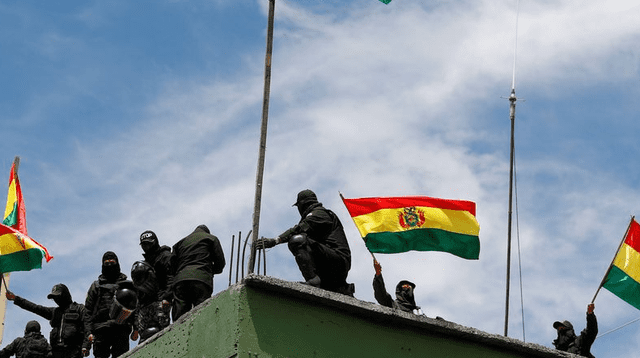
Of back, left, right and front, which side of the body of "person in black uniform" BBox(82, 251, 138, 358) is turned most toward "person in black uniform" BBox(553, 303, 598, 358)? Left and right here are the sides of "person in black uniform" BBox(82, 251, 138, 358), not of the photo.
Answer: left

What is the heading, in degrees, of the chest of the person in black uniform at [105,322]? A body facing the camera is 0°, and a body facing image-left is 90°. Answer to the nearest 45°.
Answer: approximately 0°

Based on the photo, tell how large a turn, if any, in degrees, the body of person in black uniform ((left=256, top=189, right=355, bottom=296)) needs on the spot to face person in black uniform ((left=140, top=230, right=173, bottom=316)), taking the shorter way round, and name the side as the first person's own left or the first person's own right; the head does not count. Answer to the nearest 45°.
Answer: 0° — they already face them

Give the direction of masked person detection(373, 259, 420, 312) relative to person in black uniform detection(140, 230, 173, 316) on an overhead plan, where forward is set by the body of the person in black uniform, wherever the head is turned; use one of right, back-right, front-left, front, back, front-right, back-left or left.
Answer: back-left

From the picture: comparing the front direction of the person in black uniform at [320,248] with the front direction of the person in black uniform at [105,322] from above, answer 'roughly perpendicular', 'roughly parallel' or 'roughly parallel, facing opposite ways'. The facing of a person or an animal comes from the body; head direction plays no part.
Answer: roughly perpendicular

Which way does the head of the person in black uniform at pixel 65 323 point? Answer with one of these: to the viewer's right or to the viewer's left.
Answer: to the viewer's left

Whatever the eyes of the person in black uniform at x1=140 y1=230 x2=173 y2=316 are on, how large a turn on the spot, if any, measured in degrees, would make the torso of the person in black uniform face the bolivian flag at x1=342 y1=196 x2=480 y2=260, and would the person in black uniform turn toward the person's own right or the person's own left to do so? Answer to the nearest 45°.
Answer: approximately 135° to the person's own left

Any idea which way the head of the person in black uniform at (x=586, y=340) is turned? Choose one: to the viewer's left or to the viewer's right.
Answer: to the viewer's left

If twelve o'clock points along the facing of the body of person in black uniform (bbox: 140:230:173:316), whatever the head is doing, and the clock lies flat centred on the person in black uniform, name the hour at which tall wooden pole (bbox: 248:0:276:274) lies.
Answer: The tall wooden pole is roughly at 9 o'clock from the person in black uniform.

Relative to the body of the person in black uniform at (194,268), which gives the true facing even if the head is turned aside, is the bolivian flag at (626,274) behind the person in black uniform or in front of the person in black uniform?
in front

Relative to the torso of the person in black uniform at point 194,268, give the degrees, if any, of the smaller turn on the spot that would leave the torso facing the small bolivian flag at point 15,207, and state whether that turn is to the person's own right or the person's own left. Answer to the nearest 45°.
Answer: approximately 90° to the person's own left

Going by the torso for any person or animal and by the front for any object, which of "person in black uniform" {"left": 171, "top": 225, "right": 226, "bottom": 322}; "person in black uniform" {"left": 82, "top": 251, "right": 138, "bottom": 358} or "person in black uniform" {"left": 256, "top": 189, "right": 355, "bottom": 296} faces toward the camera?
"person in black uniform" {"left": 82, "top": 251, "right": 138, "bottom": 358}

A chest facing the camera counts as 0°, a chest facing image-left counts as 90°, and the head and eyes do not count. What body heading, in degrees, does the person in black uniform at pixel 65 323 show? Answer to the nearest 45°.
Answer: approximately 45°

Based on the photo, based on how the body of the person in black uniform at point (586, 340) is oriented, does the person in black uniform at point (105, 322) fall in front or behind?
in front

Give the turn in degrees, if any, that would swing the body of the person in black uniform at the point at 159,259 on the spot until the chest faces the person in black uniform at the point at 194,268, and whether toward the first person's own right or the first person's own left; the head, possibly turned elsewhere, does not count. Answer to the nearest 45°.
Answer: approximately 90° to the first person's own left

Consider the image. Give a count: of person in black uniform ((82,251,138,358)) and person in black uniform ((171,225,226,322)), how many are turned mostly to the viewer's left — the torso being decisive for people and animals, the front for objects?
0
